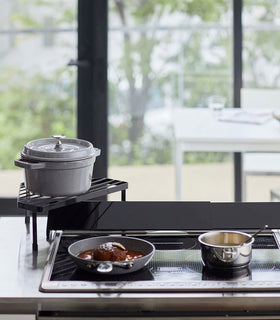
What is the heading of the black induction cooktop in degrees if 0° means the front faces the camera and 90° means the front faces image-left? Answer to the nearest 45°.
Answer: approximately 0°

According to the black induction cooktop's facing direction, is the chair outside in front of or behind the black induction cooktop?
behind

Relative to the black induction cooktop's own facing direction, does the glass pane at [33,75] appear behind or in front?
behind

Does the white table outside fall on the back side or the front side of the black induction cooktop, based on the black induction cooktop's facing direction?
on the back side

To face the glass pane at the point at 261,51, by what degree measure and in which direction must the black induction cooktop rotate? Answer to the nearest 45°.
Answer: approximately 180°
